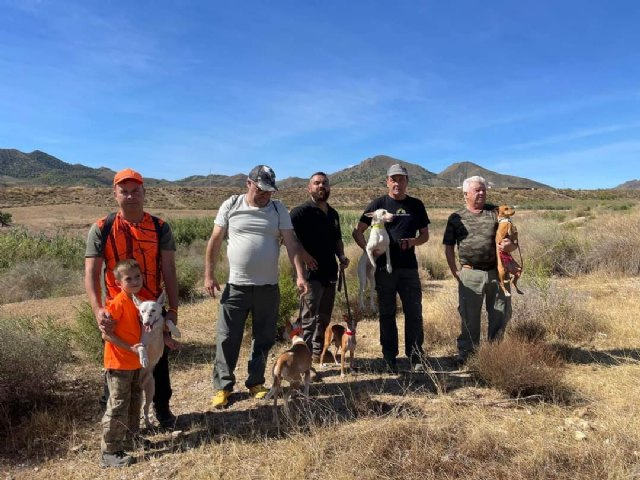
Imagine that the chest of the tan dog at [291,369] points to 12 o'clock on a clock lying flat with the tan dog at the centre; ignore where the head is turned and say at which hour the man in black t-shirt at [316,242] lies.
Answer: The man in black t-shirt is roughly at 11 o'clock from the tan dog.

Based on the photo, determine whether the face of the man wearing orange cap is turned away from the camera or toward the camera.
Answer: toward the camera

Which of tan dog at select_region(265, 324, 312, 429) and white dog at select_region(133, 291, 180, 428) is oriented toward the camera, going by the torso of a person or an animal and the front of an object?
the white dog

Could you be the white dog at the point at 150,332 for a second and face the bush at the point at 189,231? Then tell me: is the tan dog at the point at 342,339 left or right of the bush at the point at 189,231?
right

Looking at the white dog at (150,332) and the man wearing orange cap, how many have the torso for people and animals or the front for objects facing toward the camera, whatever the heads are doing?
2

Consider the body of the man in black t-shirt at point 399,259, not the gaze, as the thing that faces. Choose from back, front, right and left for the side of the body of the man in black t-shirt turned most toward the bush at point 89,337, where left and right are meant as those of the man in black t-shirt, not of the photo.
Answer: right

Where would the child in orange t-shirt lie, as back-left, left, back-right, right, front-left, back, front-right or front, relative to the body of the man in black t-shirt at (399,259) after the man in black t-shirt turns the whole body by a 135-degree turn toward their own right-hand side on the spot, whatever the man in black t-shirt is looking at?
left

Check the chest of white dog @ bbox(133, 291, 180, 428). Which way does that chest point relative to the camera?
toward the camera

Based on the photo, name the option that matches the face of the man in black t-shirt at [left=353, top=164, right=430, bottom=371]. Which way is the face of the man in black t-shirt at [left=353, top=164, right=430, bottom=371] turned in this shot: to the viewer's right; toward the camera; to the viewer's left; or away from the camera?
toward the camera
